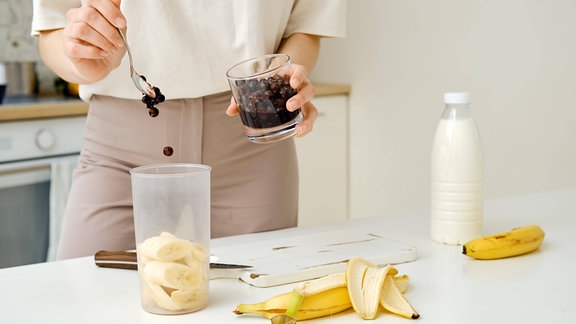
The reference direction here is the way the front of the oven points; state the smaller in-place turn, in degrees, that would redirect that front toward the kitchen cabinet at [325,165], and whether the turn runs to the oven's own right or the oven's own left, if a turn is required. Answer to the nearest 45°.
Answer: approximately 90° to the oven's own left

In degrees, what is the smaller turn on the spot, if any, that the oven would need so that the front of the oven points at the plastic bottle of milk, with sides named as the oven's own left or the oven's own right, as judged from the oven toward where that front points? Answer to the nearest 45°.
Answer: approximately 45° to the oven's own left

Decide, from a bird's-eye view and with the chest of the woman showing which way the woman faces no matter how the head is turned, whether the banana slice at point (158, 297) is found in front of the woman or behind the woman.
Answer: in front

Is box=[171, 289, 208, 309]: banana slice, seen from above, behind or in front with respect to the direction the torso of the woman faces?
in front

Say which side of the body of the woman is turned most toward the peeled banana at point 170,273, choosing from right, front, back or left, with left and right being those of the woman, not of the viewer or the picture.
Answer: front

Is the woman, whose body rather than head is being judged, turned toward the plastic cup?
yes

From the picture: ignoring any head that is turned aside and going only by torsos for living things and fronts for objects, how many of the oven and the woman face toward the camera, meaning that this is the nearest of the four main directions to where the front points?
2

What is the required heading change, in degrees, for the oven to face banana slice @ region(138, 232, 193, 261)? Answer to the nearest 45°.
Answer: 0° — it already faces it

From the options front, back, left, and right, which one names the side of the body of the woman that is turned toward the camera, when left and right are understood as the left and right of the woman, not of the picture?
front

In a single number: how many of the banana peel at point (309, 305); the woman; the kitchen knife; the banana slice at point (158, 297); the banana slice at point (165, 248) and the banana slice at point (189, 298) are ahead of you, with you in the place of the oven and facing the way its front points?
6

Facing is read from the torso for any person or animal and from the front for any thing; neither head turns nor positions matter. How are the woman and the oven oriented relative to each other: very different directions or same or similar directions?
same or similar directions

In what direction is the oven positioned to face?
toward the camera
